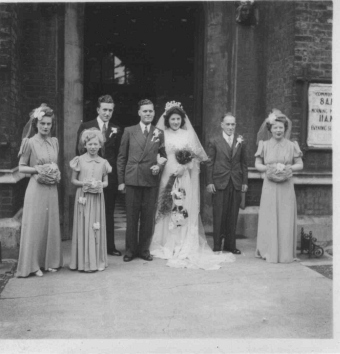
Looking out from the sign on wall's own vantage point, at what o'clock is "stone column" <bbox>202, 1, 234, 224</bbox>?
The stone column is roughly at 3 o'clock from the sign on wall.

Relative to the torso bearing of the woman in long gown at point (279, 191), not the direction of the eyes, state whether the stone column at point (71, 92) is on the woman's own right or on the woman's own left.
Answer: on the woman's own right

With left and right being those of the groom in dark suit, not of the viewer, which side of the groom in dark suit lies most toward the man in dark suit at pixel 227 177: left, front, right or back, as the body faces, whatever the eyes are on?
left

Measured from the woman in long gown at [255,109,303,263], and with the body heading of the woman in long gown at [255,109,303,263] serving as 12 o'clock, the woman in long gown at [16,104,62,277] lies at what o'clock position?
the woman in long gown at [16,104,62,277] is roughly at 2 o'clock from the woman in long gown at [255,109,303,263].

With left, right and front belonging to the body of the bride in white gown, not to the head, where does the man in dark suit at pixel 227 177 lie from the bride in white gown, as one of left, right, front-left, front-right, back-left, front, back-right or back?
left

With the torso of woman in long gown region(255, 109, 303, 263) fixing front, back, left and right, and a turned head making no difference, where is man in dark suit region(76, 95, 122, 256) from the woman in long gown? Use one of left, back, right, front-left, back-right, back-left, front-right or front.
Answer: right

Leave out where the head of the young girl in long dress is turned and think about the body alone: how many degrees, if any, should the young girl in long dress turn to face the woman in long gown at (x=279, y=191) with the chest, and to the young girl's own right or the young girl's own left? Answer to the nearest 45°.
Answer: approximately 90° to the young girl's own left

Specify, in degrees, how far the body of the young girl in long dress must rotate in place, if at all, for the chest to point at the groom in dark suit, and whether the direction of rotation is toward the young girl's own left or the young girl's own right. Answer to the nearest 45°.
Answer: approximately 135° to the young girl's own left

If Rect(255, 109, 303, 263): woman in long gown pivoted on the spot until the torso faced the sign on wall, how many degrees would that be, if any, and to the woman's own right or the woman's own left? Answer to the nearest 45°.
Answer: approximately 135° to the woman's own left
